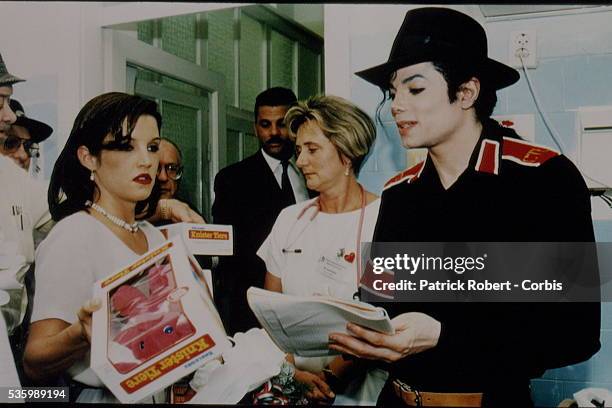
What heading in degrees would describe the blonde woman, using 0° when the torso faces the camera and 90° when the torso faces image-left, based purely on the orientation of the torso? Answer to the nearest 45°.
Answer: approximately 45°

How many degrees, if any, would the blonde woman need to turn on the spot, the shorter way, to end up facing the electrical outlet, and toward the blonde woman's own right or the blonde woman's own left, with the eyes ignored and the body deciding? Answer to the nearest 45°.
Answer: approximately 135° to the blonde woman's own left

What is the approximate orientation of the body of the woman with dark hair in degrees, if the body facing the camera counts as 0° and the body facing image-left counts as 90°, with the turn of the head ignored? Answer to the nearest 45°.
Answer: approximately 315°

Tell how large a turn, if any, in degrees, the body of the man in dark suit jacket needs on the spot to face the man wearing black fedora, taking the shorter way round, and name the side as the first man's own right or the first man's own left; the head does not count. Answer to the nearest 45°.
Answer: approximately 45° to the first man's own left

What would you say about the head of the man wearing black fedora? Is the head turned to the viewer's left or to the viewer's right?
to the viewer's left

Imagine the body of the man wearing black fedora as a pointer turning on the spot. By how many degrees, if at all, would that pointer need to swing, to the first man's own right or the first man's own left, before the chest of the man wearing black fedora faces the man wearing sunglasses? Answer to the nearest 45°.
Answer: approximately 45° to the first man's own right

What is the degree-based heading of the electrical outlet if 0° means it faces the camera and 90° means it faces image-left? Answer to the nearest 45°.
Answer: approximately 0°

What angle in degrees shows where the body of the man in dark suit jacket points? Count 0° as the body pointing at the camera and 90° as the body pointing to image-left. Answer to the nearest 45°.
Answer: approximately 315°
